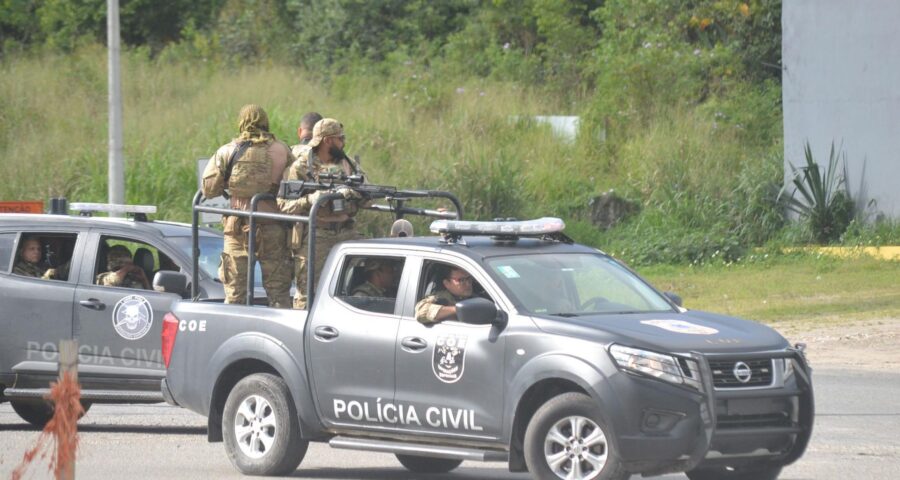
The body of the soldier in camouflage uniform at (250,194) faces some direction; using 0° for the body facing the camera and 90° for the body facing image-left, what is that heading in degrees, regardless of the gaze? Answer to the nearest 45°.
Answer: approximately 180°

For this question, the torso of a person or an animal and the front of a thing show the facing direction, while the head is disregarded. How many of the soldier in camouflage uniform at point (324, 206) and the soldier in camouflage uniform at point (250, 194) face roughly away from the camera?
1

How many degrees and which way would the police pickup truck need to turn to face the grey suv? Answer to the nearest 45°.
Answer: approximately 180°

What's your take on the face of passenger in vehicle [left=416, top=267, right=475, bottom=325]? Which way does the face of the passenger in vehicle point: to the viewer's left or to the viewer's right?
to the viewer's right

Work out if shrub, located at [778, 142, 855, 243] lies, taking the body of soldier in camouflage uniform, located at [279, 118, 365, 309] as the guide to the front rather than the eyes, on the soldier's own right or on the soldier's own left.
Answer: on the soldier's own left

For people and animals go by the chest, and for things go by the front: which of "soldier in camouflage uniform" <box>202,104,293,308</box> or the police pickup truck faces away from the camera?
the soldier in camouflage uniform

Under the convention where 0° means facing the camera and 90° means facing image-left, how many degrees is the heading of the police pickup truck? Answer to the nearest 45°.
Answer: approximately 315°

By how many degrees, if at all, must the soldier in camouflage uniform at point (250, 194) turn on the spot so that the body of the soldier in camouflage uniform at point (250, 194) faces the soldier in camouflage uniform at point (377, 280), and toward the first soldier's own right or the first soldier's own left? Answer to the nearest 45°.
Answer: approximately 135° to the first soldier's own right
